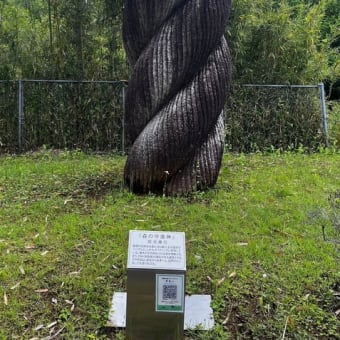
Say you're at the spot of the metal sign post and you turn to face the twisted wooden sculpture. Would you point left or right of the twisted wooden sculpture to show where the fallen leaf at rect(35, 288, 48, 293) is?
left

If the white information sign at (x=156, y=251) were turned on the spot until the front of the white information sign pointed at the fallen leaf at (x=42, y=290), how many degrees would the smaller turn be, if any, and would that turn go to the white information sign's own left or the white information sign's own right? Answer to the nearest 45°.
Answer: approximately 135° to the white information sign's own right

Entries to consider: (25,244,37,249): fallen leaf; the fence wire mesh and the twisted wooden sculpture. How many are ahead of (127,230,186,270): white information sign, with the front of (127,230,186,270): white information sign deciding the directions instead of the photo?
0

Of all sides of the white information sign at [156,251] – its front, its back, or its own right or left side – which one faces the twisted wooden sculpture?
back

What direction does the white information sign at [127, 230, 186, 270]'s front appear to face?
toward the camera

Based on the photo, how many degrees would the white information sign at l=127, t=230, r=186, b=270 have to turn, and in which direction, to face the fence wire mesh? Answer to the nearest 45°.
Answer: approximately 180°

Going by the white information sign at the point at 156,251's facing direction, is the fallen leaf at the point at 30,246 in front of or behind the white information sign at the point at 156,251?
behind

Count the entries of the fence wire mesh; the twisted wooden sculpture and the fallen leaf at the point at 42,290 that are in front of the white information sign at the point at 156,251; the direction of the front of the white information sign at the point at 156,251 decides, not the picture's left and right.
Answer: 0
